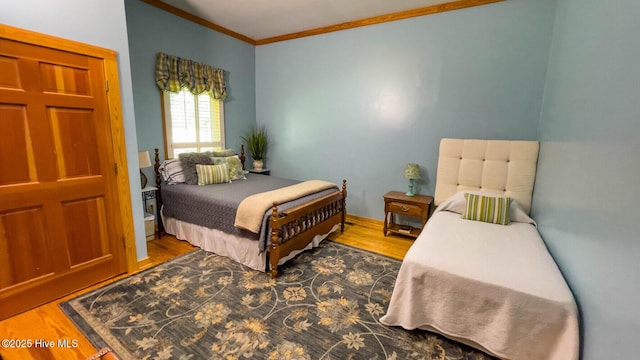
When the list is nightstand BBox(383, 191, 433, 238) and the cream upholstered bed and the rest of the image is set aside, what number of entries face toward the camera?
2

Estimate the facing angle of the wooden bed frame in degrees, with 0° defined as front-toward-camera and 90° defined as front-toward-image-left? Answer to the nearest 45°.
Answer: approximately 315°

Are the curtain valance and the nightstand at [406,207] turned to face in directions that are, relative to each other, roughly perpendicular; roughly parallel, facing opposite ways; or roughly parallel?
roughly perpendicular

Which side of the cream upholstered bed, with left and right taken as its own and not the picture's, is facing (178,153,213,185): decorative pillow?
right

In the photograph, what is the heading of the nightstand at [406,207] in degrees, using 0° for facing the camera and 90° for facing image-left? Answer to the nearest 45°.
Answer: approximately 0°

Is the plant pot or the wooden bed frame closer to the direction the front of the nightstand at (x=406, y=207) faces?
the wooden bed frame

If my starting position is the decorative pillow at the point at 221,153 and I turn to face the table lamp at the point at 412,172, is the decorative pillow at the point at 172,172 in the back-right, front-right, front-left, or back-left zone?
back-right

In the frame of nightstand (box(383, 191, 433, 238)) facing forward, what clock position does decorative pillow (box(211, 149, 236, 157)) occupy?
The decorative pillow is roughly at 3 o'clock from the nightstand.

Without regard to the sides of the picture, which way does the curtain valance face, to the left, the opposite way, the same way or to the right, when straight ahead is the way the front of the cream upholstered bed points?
to the left

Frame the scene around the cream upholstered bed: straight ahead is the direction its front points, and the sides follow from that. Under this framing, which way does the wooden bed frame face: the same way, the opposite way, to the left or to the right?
to the left
